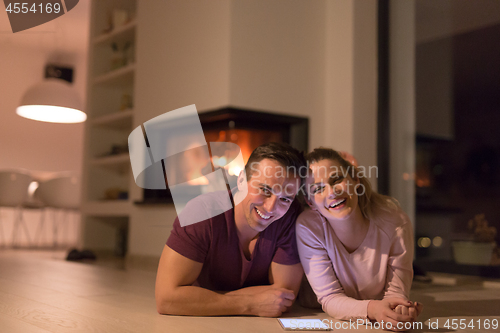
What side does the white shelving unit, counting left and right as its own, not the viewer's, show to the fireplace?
left

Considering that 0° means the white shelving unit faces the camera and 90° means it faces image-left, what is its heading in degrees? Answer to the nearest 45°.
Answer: approximately 45°

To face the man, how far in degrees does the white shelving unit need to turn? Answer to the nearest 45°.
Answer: approximately 45° to its left

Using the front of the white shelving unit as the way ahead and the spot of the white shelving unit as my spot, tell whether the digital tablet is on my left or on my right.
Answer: on my left

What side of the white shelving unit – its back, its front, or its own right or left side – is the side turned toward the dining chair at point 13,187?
right

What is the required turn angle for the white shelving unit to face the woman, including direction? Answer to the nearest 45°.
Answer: approximately 45° to its left

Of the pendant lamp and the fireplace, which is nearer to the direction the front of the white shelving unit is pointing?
the pendant lamp
